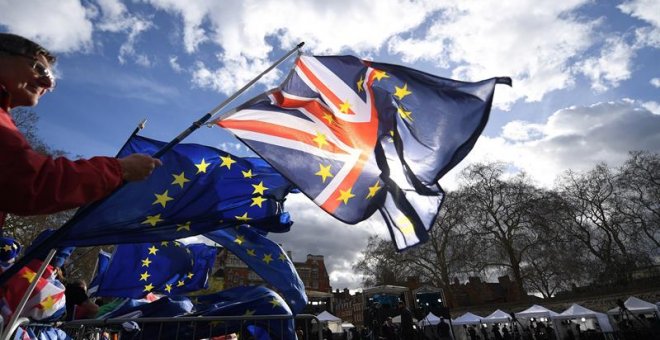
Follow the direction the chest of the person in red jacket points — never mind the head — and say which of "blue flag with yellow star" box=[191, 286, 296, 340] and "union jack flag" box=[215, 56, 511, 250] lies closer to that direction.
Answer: the union jack flag

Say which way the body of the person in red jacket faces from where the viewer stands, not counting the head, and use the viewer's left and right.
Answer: facing to the right of the viewer

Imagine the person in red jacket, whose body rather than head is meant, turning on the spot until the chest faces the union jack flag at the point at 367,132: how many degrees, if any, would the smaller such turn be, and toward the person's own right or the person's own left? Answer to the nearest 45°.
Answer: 0° — they already face it

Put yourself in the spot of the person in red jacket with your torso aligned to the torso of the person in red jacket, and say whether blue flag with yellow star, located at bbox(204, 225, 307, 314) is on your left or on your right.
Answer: on your left
